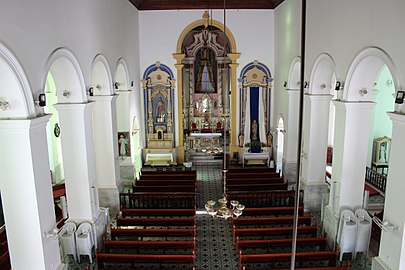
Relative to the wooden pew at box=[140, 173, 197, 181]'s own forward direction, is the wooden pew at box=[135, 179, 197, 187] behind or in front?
behind

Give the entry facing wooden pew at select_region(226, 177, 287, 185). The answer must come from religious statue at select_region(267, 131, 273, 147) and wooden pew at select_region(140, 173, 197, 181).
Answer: the religious statue

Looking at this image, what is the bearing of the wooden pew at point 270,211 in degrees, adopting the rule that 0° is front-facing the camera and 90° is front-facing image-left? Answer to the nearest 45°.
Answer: approximately 180°

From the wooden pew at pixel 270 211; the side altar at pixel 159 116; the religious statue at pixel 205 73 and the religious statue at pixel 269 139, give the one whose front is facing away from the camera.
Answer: the wooden pew

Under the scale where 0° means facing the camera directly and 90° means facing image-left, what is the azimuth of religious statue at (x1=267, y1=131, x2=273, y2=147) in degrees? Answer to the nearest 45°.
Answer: approximately 0°

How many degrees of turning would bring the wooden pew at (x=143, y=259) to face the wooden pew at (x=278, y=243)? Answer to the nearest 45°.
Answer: approximately 90° to its right

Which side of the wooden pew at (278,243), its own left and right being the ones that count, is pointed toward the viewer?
back

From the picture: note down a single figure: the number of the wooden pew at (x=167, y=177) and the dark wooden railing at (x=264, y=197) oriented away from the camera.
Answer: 2

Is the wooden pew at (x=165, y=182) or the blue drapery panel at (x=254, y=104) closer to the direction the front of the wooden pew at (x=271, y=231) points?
the blue drapery panel

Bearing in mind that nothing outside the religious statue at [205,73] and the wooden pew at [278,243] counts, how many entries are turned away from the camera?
1

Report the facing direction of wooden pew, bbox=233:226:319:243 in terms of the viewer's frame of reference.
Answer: facing away from the viewer

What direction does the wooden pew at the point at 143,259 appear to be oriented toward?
away from the camera
